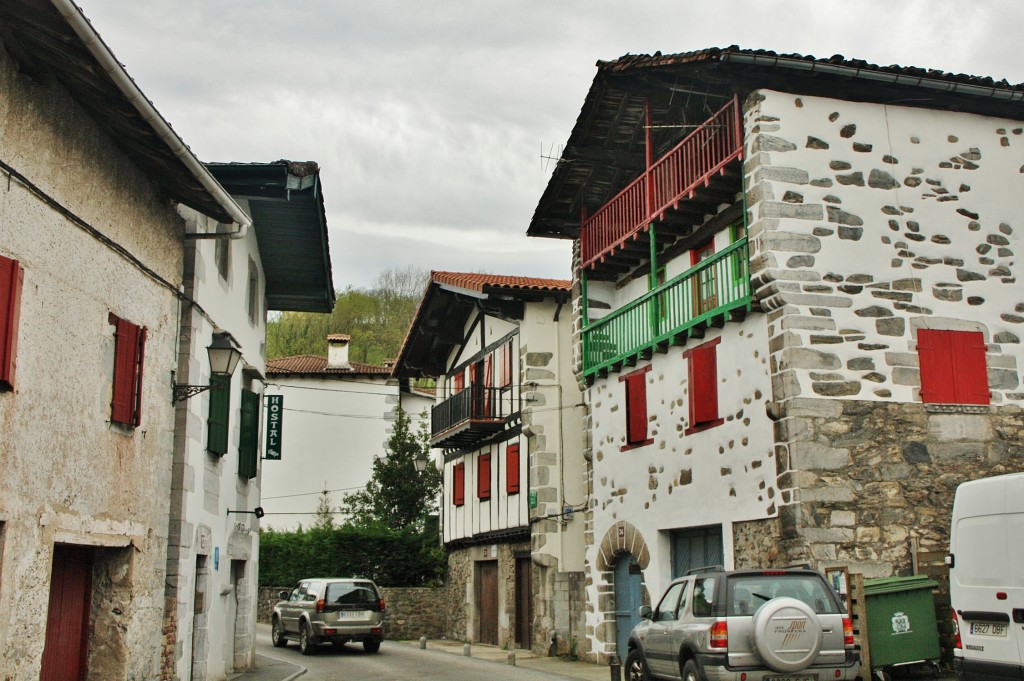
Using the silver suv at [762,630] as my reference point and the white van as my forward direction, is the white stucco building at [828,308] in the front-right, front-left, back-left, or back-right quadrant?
front-left

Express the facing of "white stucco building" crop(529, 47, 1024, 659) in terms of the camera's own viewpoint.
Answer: facing the viewer and to the left of the viewer

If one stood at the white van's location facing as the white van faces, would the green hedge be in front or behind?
in front

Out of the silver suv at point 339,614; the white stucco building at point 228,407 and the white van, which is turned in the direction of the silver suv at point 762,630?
the white stucco building

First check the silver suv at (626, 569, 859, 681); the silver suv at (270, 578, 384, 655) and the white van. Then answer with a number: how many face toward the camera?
0

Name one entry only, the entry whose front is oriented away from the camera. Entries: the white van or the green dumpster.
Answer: the white van

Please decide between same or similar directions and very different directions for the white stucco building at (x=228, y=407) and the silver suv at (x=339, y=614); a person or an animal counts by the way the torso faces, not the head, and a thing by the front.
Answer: very different directions

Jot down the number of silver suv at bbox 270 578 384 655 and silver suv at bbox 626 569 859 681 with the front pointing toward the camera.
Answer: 0

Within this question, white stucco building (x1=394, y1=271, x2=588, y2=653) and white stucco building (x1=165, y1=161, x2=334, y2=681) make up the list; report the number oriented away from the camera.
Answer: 0

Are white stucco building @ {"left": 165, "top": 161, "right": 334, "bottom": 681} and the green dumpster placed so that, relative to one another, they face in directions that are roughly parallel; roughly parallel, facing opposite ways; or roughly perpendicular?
roughly perpendicular

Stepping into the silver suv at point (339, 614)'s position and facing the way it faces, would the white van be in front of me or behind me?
behind

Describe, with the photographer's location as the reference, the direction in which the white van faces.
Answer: facing away from the viewer

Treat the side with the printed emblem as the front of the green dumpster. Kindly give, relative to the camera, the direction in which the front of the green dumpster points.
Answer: facing the viewer

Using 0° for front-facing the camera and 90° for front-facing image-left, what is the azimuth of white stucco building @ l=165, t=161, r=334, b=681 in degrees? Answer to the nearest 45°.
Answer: approximately 315°

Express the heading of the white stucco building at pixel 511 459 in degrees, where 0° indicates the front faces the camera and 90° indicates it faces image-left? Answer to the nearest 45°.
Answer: approximately 45°

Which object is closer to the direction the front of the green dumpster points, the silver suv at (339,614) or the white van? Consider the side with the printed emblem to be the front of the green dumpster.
the white van

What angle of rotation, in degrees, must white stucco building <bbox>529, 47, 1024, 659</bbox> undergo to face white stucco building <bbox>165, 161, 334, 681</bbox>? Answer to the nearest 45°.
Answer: approximately 45° to its right
